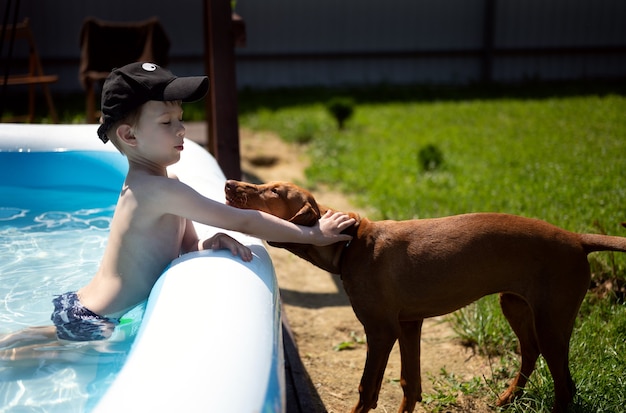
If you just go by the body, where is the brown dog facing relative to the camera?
to the viewer's left

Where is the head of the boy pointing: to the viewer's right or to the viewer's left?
to the viewer's right

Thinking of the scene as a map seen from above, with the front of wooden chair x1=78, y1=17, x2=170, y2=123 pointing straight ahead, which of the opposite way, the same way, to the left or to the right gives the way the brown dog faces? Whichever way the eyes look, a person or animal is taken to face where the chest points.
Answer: to the right

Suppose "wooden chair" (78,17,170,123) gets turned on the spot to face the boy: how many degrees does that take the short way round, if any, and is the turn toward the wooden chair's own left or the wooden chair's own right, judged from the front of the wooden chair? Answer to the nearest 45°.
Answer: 0° — it already faces them

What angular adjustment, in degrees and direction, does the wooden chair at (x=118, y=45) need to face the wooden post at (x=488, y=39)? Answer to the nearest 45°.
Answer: approximately 135° to its left

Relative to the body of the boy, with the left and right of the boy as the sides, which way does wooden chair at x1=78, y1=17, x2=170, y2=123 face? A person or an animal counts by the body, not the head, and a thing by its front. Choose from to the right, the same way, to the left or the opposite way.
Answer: to the right

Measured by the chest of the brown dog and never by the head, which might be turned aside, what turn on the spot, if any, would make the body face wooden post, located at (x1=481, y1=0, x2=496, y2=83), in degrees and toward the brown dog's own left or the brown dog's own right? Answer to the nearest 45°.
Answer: approximately 90° to the brown dog's own right

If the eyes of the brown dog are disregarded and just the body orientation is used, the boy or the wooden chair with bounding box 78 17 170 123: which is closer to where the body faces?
the boy

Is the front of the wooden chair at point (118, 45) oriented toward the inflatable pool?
yes

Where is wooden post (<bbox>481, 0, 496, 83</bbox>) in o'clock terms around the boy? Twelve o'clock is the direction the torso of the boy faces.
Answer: The wooden post is roughly at 10 o'clock from the boy.

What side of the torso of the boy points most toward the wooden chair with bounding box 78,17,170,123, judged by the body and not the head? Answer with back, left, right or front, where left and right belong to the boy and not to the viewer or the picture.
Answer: left

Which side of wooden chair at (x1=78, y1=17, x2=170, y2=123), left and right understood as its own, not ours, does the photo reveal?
front

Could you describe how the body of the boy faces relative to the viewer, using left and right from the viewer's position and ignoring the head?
facing to the right of the viewer

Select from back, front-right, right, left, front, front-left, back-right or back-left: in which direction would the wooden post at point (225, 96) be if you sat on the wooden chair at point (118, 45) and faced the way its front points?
front

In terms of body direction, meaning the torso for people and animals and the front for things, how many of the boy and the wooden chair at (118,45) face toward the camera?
1

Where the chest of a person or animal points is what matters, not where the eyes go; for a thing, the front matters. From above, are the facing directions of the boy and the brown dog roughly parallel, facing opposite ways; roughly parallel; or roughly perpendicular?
roughly parallel, facing opposite ways
